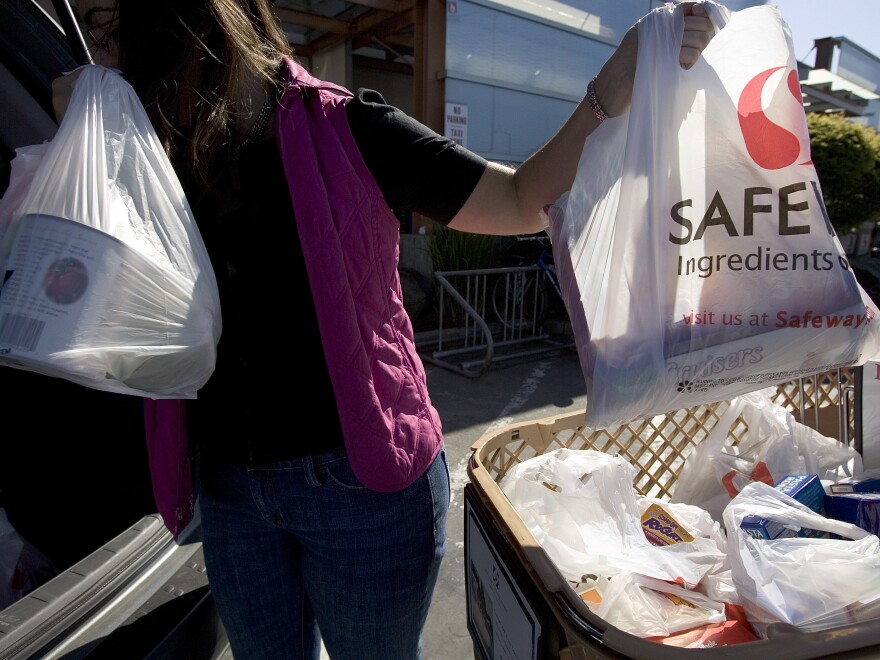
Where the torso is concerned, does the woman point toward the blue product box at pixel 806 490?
no

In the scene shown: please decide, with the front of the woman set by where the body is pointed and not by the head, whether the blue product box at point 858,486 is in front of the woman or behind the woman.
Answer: behind

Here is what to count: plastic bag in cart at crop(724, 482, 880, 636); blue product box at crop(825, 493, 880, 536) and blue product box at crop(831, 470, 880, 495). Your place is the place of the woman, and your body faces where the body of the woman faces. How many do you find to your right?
0

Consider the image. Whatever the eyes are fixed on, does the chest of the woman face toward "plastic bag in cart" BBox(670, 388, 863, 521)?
no

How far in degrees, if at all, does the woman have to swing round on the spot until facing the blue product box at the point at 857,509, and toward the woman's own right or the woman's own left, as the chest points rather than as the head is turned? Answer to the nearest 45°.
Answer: approximately 135° to the woman's own left

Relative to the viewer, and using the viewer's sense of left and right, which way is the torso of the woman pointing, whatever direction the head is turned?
facing the viewer and to the left of the viewer

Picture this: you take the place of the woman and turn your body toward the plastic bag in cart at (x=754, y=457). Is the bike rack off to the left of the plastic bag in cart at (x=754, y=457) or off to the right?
left

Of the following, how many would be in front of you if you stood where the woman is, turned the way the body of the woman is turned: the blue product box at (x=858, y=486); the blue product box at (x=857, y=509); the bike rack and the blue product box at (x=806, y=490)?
0
